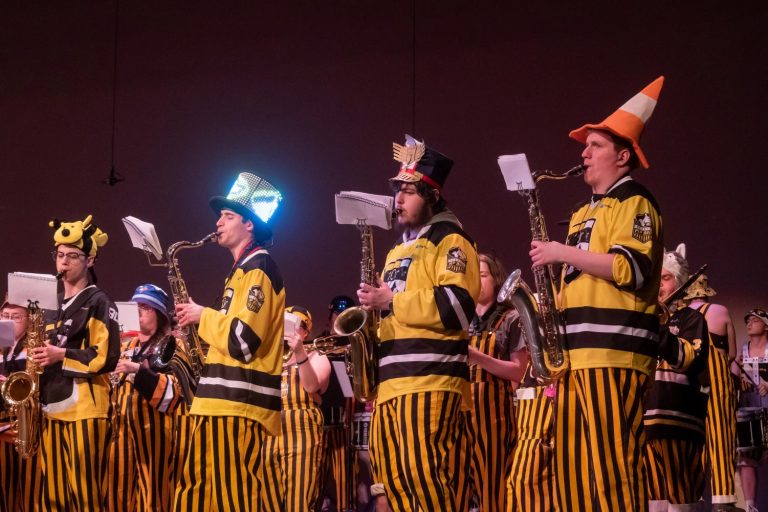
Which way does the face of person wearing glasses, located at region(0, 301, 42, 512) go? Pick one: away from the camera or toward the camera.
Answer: toward the camera

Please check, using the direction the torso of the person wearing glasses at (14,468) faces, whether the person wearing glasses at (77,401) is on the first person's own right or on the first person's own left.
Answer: on the first person's own left

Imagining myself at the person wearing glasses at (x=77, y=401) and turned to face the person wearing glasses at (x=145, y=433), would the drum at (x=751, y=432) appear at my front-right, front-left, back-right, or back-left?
front-right

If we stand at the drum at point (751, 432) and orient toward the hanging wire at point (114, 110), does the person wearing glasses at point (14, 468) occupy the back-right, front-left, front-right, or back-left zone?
front-left

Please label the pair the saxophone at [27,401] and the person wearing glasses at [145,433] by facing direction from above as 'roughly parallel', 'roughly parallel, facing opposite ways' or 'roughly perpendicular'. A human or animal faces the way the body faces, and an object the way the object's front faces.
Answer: roughly parallel

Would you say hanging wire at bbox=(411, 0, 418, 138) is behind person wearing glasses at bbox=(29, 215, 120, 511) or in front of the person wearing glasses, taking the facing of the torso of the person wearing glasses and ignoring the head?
behind
